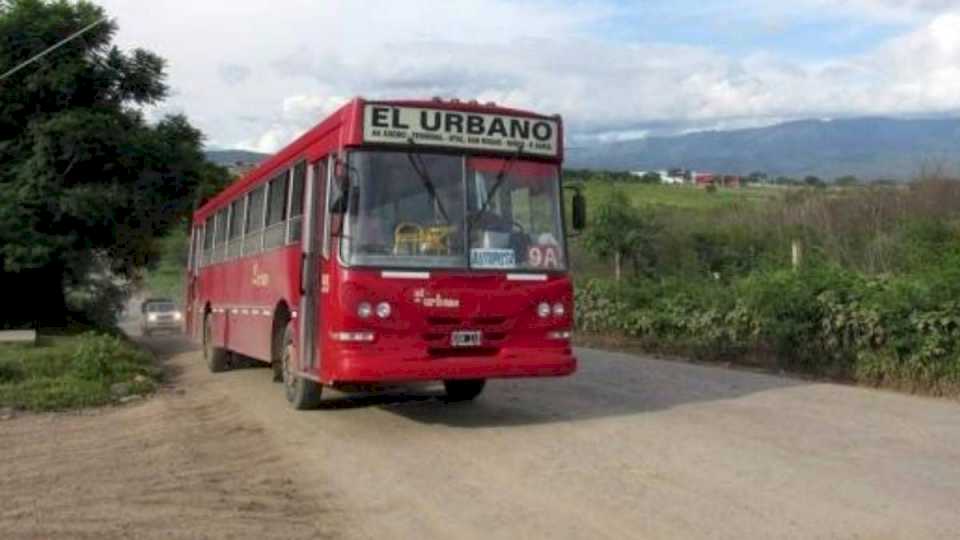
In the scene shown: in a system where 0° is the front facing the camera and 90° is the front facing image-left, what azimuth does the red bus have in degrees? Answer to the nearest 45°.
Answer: approximately 315°

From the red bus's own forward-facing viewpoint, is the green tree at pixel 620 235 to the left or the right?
on its left

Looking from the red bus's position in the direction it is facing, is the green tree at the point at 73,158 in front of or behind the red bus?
behind

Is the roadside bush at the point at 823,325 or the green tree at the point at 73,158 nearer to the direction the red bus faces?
the roadside bush

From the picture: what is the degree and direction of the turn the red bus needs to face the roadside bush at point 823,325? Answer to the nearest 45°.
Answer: approximately 90° to its left

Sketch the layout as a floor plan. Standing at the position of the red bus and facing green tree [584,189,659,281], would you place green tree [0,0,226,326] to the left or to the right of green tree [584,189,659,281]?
left

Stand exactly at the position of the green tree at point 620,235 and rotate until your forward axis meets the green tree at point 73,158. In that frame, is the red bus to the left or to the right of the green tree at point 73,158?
left
